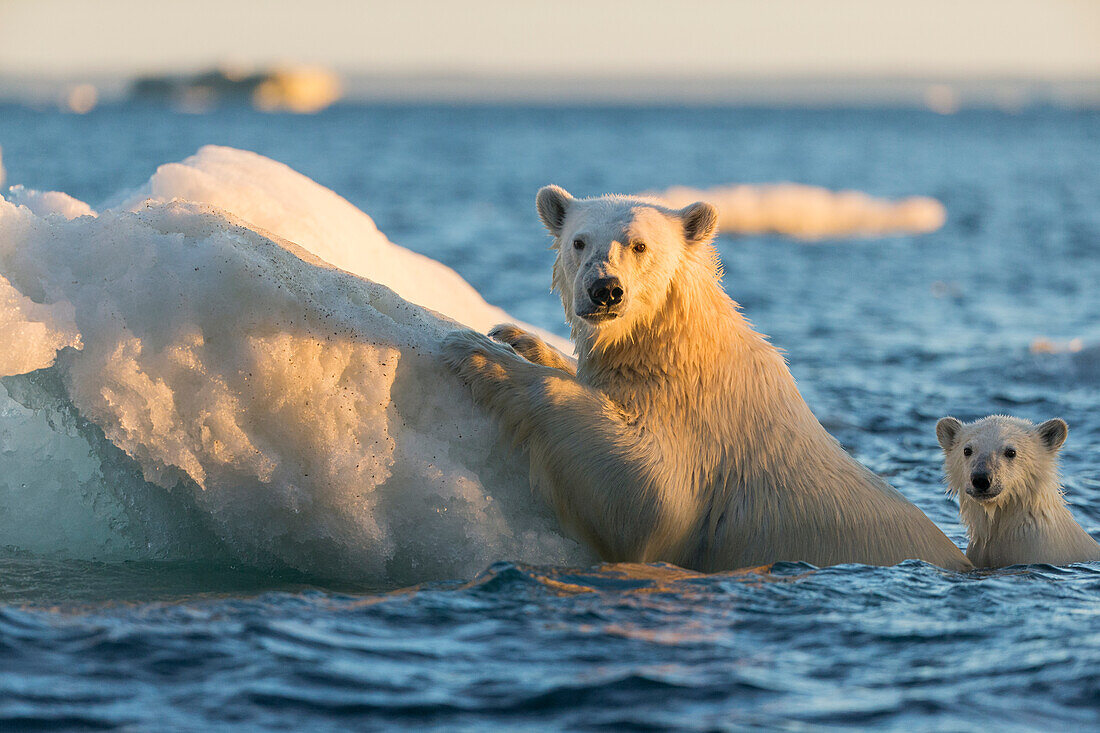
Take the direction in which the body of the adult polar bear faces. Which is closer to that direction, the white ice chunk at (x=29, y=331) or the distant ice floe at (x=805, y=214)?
the white ice chunk

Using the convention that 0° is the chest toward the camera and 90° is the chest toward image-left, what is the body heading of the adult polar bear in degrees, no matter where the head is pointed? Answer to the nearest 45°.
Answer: approximately 90°

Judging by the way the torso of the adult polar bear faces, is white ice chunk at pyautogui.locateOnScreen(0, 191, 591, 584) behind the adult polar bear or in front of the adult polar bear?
in front

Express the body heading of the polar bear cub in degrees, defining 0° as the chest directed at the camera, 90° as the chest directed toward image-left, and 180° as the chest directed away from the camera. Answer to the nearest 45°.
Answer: approximately 45°

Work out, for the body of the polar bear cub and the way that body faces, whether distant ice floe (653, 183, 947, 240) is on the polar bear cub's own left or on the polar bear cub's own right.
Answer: on the polar bear cub's own right

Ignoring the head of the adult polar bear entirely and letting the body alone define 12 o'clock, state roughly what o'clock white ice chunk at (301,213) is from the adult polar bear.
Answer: The white ice chunk is roughly at 1 o'clock from the adult polar bear.

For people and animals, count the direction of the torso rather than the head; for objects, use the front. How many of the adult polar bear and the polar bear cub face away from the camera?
0

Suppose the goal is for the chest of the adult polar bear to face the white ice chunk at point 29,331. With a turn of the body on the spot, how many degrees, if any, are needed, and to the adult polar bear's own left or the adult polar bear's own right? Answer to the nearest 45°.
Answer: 0° — it already faces it

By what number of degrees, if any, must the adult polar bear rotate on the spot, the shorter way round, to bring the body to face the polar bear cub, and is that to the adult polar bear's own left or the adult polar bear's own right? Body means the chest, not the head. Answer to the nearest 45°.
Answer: approximately 135° to the adult polar bear's own right

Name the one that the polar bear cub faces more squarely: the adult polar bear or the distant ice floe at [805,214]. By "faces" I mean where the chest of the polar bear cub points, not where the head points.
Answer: the adult polar bear
